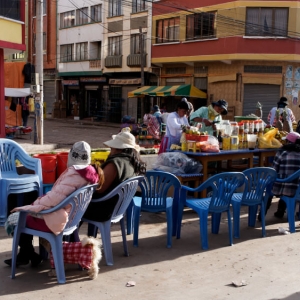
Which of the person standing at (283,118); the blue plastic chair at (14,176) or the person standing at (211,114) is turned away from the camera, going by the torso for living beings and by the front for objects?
the person standing at (283,118)

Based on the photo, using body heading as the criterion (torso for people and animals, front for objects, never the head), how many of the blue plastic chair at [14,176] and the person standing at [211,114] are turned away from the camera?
0

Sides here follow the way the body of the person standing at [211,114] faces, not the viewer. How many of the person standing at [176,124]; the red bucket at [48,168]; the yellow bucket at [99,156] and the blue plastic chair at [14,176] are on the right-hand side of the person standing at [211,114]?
4

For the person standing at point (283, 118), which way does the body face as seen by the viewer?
away from the camera

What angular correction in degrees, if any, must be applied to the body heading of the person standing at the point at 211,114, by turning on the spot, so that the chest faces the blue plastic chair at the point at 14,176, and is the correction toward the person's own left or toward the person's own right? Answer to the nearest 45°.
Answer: approximately 90° to the person's own right

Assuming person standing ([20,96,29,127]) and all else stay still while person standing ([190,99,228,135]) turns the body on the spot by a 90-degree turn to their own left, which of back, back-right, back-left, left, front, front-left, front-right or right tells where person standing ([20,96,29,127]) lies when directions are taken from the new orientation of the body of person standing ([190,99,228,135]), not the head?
left

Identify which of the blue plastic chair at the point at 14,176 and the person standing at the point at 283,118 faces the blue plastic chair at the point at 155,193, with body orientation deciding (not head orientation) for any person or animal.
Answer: the blue plastic chair at the point at 14,176

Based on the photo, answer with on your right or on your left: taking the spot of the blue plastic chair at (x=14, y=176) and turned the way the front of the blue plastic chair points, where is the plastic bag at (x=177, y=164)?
on your left

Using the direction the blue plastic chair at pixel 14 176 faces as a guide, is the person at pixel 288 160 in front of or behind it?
in front

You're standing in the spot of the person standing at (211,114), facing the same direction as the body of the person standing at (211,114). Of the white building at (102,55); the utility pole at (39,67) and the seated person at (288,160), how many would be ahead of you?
1

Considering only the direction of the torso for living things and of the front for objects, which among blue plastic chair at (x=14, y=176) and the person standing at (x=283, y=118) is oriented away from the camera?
the person standing

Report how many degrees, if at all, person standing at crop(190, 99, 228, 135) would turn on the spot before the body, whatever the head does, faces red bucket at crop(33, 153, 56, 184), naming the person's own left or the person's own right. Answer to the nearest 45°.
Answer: approximately 90° to the person's own right
